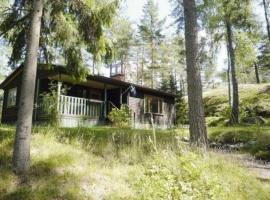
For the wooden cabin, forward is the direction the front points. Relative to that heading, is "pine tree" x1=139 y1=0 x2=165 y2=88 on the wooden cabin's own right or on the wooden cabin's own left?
on the wooden cabin's own left

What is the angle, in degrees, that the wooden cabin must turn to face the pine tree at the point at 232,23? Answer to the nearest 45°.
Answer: approximately 45° to its left

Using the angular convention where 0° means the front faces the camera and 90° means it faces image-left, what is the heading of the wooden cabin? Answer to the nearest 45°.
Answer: approximately 315°
